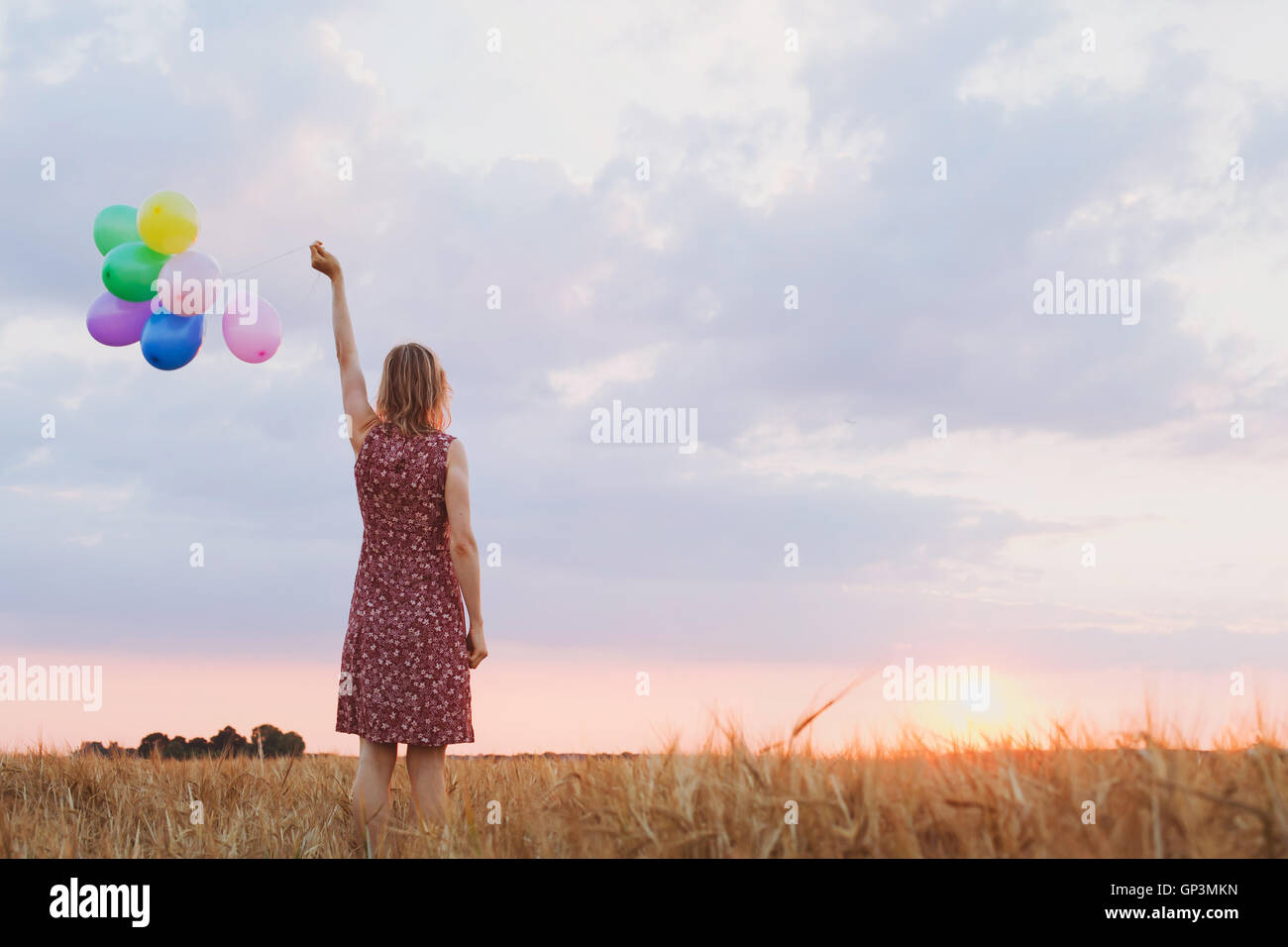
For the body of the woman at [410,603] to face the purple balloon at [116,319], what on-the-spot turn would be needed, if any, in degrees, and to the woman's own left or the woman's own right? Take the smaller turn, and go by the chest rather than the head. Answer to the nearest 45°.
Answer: approximately 45° to the woman's own left

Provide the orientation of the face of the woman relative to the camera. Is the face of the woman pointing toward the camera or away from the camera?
away from the camera

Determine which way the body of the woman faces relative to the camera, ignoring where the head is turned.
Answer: away from the camera
